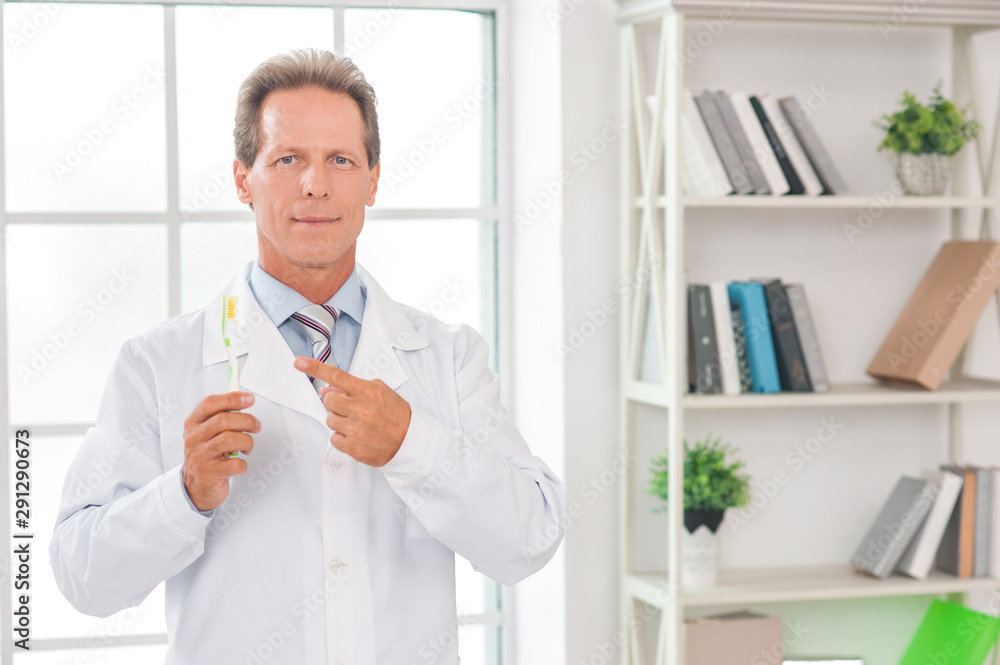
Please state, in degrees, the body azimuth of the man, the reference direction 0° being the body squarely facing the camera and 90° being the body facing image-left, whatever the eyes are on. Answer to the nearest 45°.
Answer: approximately 0°

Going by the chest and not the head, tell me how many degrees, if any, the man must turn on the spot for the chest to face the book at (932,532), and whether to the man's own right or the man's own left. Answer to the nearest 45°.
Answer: approximately 135° to the man's own left

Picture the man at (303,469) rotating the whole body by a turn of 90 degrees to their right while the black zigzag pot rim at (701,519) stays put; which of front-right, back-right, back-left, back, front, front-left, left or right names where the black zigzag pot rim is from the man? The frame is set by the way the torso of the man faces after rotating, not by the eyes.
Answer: back-right

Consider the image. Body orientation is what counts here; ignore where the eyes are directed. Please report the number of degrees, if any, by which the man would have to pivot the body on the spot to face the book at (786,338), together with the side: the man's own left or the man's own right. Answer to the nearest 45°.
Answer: approximately 135° to the man's own left

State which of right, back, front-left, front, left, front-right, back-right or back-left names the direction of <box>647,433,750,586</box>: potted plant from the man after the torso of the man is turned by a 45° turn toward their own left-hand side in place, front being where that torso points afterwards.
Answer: left

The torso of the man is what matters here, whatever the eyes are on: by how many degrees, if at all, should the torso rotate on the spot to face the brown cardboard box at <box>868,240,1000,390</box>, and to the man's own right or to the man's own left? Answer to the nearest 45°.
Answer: approximately 135° to the man's own left

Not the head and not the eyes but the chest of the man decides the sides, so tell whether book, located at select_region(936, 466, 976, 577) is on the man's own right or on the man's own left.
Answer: on the man's own left
